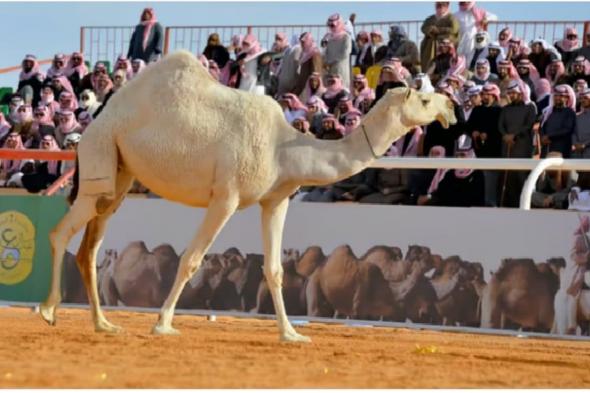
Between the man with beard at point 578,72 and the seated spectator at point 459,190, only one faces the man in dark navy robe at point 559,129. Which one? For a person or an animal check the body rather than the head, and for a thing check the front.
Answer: the man with beard

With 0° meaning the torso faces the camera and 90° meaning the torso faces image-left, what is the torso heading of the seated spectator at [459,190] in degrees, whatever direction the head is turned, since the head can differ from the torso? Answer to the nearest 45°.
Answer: approximately 0°

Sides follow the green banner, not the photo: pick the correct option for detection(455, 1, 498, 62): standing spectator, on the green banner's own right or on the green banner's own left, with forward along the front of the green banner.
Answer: on the green banner's own left

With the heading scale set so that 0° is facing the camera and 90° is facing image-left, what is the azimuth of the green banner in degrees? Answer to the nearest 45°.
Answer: approximately 0°

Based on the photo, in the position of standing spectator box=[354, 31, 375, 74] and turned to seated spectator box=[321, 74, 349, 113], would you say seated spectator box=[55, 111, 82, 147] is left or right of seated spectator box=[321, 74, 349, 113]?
right

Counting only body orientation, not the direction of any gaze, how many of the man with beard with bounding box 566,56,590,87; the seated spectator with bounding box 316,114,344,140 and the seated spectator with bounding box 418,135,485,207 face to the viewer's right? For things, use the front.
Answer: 0

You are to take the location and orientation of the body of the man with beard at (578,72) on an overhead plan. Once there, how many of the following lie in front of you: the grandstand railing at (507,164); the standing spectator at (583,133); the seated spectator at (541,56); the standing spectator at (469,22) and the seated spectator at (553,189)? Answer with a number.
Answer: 3

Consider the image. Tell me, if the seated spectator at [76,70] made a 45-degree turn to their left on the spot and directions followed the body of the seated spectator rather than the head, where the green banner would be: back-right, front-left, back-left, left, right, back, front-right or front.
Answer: front-right

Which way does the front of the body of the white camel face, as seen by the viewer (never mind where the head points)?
to the viewer's right

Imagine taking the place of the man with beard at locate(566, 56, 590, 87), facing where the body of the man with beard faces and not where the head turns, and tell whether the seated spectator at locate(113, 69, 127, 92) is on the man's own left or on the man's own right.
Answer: on the man's own right
